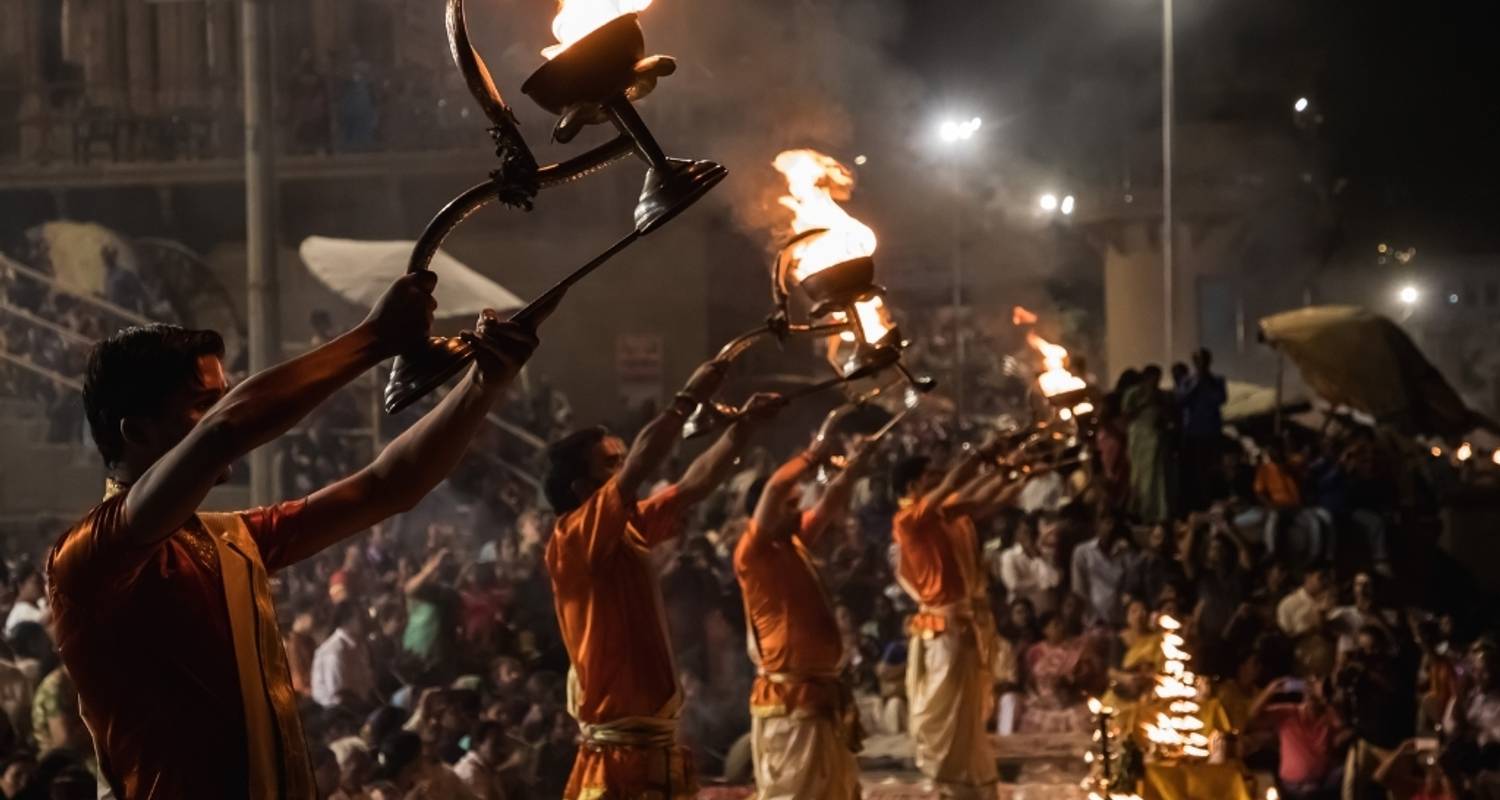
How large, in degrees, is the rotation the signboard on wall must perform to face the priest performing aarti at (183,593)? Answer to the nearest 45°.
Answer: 0° — it already faces them

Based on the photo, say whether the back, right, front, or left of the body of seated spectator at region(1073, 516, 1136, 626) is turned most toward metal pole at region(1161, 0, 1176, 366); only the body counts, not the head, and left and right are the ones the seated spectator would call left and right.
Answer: back

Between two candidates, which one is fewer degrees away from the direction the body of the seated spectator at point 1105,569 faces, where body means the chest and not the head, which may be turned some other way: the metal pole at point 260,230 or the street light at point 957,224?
the metal pole

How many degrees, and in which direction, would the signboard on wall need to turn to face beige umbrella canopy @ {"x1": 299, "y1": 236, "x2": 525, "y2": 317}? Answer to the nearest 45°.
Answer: approximately 45° to its right

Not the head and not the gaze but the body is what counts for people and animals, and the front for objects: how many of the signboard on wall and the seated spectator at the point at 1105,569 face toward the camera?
2

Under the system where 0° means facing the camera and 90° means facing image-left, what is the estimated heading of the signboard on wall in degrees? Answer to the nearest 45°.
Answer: approximately 0°

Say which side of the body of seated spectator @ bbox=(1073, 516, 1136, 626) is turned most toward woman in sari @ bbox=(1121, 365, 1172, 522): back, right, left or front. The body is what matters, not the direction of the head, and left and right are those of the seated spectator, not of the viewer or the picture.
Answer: back

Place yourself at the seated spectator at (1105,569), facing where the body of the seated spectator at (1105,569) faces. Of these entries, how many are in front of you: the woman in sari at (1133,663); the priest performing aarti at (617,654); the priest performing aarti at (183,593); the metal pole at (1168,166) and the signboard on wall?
3
